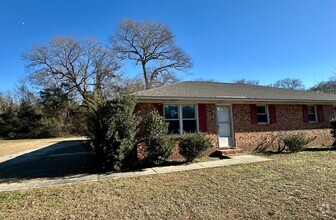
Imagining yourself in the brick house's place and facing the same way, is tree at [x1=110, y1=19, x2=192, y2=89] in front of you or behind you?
behind

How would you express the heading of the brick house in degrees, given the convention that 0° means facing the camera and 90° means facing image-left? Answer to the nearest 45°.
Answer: approximately 0°

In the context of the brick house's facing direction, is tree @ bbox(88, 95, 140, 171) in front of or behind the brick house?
in front

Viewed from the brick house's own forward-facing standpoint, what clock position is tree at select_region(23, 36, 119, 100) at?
The tree is roughly at 4 o'clock from the brick house.

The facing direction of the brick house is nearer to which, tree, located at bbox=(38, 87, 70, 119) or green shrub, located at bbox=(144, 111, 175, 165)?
the green shrub

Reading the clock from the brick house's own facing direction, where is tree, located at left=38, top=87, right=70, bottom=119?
The tree is roughly at 4 o'clock from the brick house.

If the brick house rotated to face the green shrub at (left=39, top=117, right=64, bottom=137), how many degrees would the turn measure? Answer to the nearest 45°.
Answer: approximately 135° to its right

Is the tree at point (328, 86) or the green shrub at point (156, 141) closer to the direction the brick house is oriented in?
the green shrub
